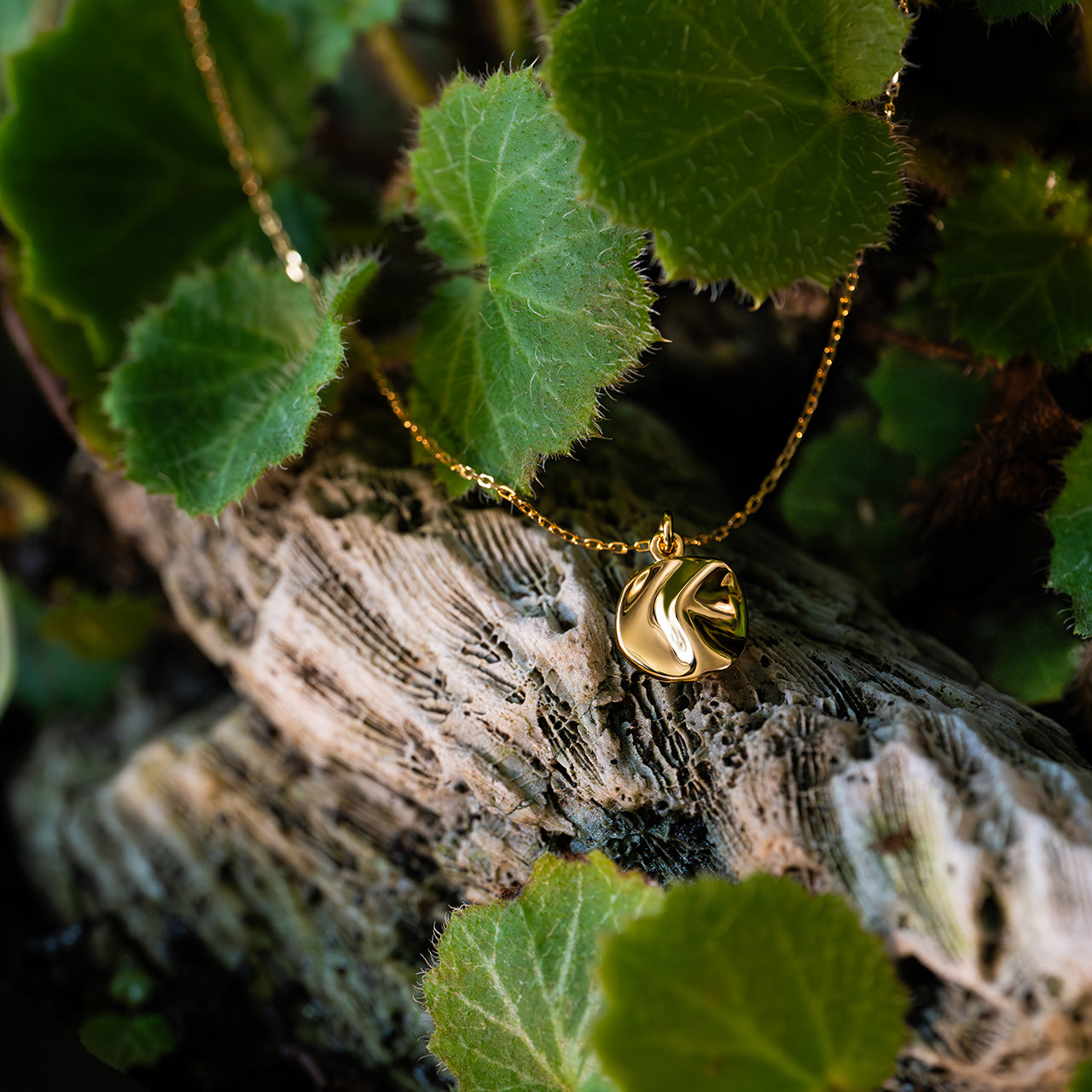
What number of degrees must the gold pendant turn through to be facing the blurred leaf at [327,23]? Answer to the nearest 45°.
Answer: approximately 135° to its right

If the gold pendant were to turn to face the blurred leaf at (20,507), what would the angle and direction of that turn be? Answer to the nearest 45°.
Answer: approximately 135° to its right

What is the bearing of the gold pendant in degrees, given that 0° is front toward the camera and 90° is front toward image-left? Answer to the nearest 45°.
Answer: approximately 0°
